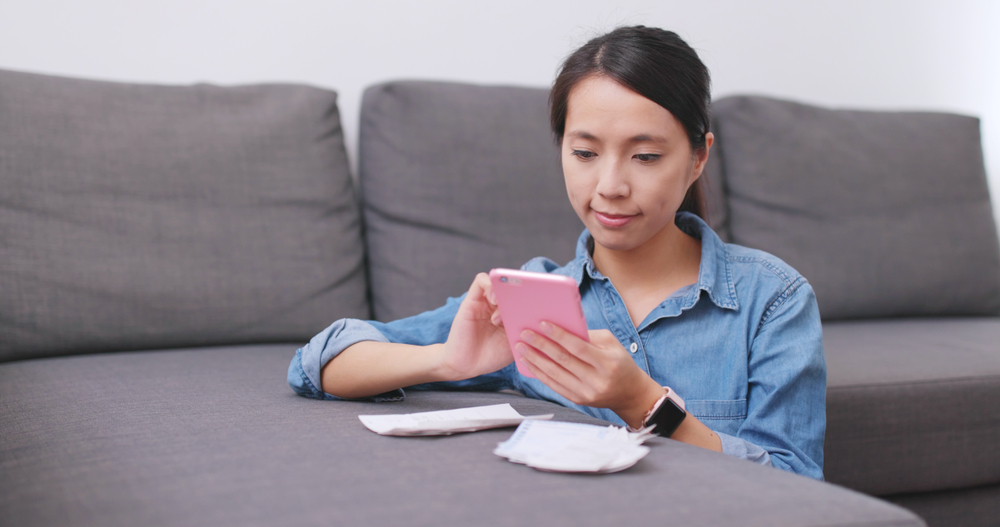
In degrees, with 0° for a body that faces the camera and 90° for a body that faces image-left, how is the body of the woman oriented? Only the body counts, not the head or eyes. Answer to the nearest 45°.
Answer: approximately 45°
